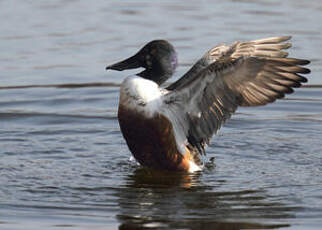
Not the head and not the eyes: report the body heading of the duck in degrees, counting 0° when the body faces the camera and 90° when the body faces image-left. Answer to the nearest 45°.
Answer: approximately 90°
